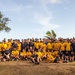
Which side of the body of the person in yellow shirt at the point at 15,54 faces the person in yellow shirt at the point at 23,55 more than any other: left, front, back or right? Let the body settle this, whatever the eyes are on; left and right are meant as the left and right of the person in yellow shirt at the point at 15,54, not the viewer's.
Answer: left

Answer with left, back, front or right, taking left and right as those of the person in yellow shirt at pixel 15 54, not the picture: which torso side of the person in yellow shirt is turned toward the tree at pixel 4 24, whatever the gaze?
back

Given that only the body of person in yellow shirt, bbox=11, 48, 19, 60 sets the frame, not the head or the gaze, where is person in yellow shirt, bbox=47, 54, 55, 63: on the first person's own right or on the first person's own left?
on the first person's own left

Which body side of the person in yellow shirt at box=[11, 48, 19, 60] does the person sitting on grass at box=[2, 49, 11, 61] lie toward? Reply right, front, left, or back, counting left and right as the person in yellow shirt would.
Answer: right

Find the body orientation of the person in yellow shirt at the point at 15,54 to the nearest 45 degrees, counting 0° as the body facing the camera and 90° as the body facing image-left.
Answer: approximately 0°

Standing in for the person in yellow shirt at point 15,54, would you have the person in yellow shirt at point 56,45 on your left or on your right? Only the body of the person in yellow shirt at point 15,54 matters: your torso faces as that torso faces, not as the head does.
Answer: on your left

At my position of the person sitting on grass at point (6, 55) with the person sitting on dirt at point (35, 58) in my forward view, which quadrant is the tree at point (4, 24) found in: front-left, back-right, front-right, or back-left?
back-left

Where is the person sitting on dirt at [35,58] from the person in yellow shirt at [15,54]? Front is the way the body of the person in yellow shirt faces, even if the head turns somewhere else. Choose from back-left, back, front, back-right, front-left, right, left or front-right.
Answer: front-left
